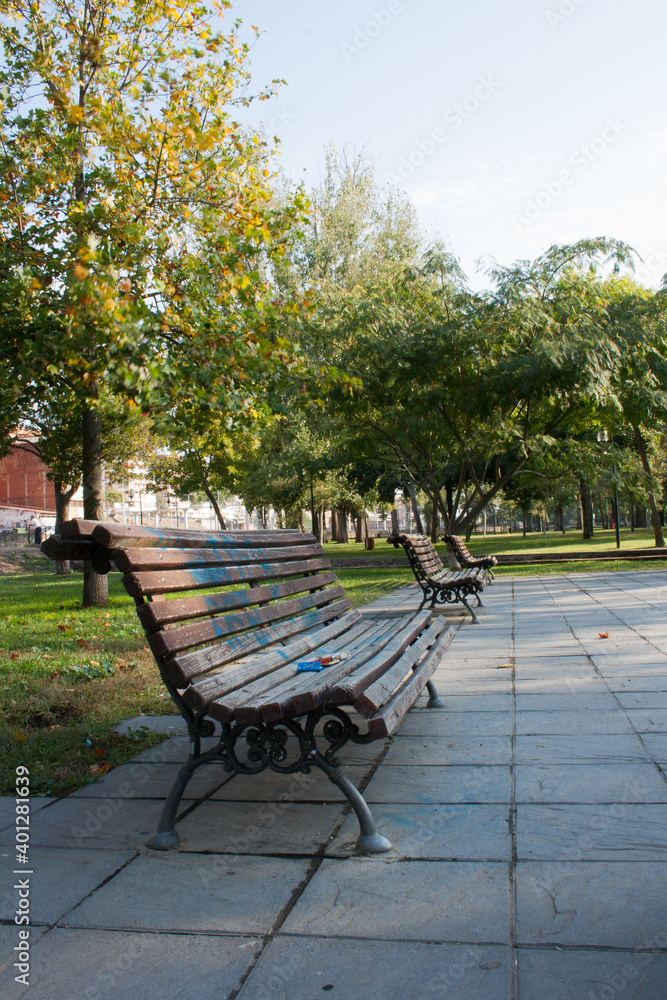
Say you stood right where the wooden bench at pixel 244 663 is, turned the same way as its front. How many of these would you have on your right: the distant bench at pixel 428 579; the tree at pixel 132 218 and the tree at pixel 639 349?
0

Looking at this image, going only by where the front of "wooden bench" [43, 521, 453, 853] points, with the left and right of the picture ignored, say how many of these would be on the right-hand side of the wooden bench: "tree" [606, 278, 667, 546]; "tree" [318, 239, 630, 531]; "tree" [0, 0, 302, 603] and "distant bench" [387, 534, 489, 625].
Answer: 0

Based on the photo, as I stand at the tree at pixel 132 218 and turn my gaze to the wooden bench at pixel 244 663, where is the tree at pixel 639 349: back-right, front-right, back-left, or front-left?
back-left

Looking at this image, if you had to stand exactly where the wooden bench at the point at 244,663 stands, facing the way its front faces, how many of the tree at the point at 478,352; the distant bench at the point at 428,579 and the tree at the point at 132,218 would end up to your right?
0

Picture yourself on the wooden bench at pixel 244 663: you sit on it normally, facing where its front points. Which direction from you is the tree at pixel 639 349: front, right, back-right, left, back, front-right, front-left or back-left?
front-left

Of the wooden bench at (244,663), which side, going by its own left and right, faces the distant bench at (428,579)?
left

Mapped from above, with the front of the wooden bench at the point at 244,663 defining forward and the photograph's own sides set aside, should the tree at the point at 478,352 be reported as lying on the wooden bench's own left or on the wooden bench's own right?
on the wooden bench's own left

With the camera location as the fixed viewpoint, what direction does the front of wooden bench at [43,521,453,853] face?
facing to the right of the viewer

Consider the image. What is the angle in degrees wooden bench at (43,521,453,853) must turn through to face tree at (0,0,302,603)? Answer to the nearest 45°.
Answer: approximately 90° to its left
